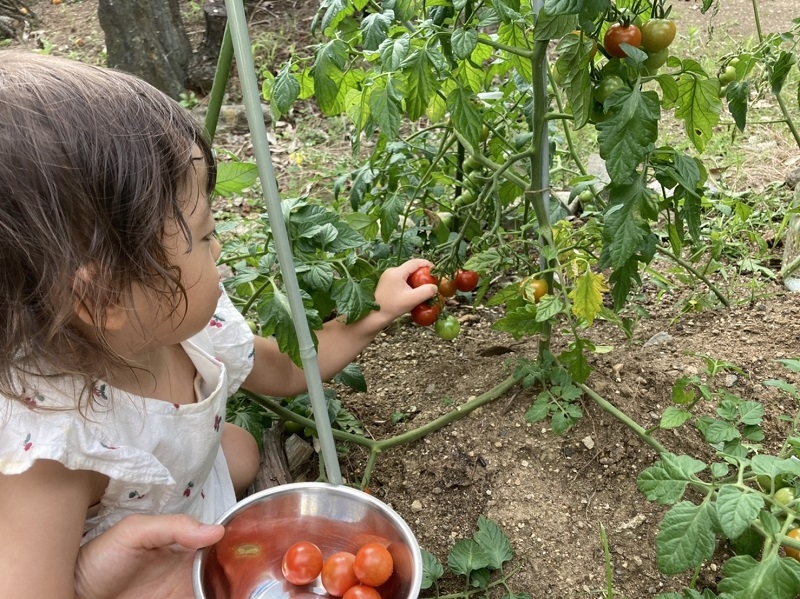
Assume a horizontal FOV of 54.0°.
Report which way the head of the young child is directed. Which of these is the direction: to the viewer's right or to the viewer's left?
to the viewer's right

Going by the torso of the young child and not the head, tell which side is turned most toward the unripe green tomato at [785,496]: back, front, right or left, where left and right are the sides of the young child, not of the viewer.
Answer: front

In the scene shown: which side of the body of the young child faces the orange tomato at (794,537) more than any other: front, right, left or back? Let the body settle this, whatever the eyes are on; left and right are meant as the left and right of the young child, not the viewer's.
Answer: front

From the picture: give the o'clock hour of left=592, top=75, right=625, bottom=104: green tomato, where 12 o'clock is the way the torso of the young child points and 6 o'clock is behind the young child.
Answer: The green tomato is roughly at 12 o'clock from the young child.

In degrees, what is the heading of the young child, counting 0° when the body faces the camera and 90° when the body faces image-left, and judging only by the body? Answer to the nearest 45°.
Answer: approximately 270°

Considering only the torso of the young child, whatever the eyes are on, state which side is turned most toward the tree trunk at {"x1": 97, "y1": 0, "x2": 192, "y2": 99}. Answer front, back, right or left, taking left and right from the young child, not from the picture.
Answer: left

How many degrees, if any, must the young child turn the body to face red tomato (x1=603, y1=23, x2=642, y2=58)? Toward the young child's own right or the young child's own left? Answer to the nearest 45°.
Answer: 0° — they already face it
